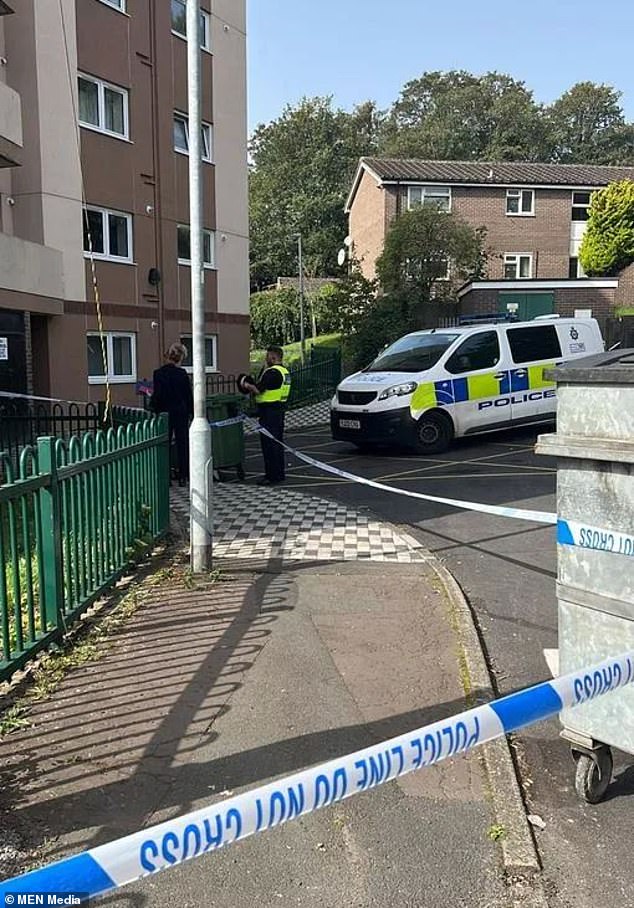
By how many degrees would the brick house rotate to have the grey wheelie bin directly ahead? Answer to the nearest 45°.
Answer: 0° — it already faces it

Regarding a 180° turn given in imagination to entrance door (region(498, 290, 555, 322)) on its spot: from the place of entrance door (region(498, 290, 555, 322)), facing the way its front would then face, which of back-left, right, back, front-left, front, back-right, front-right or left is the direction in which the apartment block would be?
back-left

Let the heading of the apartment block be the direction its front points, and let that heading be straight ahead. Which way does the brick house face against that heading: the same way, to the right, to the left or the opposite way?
to the right

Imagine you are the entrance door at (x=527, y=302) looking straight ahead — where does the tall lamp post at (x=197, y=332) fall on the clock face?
The tall lamp post is roughly at 12 o'clock from the entrance door.

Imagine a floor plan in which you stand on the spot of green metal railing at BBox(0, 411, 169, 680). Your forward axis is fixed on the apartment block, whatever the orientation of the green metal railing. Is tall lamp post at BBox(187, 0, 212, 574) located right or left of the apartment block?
right

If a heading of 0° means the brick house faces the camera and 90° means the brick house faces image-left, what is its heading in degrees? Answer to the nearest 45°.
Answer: approximately 0°

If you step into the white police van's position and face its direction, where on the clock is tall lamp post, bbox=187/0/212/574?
The tall lamp post is roughly at 11 o'clock from the white police van.

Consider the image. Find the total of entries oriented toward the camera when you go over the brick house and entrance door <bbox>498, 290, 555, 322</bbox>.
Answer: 2

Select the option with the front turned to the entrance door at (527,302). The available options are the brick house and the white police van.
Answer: the brick house

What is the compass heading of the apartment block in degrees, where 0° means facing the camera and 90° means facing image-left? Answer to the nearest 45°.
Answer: approximately 315°

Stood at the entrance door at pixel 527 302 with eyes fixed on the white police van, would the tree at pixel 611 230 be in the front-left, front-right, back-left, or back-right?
back-left

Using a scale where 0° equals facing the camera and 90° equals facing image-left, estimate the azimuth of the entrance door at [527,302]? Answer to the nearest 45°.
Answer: approximately 0°

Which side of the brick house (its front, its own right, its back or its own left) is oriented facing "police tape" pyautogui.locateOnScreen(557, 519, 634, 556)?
front

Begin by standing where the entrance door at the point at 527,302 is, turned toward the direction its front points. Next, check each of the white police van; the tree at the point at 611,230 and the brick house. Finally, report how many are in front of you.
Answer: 1
